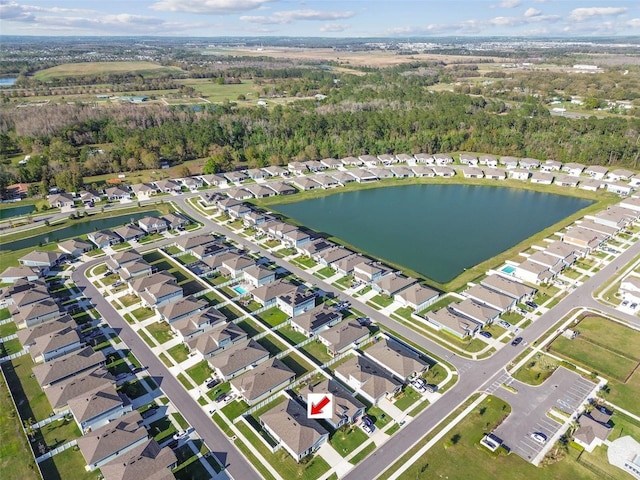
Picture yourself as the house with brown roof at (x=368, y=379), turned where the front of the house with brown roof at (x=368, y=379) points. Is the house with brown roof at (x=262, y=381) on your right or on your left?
on your right

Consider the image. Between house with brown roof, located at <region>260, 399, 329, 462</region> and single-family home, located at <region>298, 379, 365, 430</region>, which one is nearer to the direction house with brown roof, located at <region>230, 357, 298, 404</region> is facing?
the house with brown roof

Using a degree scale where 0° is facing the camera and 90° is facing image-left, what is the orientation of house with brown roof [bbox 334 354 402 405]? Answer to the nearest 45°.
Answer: approximately 315°

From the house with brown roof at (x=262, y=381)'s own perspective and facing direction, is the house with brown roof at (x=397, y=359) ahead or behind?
behind

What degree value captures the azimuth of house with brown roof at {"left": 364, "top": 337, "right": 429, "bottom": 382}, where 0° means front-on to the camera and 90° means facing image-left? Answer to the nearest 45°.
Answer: approximately 315°

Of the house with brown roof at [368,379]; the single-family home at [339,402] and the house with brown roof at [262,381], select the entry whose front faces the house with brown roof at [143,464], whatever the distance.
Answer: the house with brown roof at [262,381]

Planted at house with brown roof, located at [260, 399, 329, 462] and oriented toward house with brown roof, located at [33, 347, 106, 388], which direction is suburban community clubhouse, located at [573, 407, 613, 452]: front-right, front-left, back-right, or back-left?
back-right

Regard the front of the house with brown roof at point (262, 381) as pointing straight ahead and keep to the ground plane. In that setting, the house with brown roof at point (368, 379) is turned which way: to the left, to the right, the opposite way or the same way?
to the left
